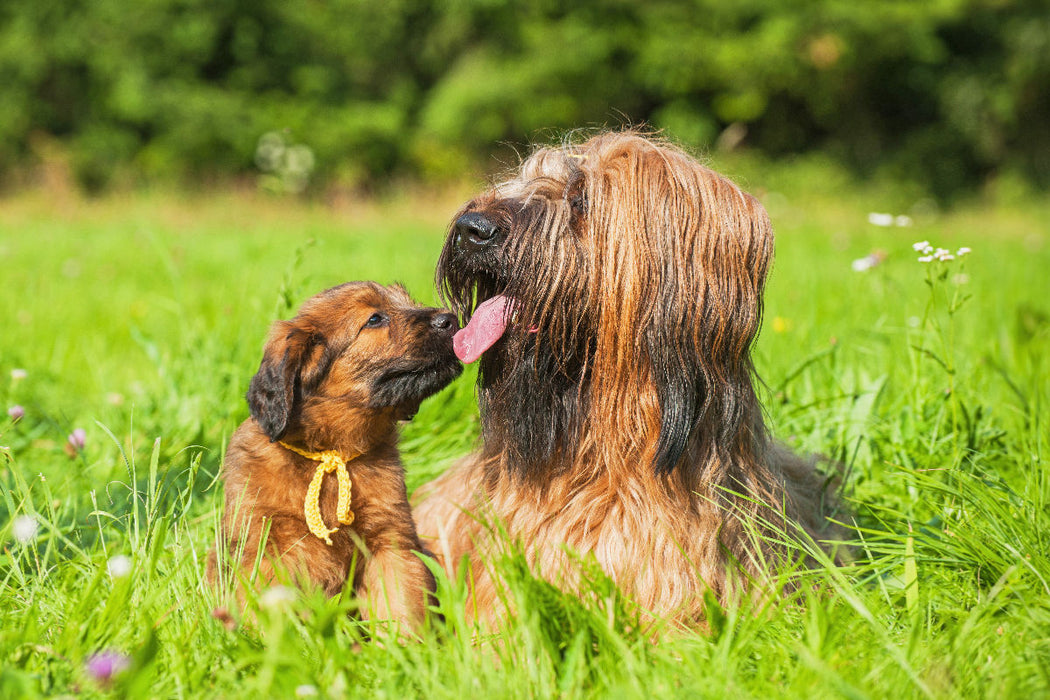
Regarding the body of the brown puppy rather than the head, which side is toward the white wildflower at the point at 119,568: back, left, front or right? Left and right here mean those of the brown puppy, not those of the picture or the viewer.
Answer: right

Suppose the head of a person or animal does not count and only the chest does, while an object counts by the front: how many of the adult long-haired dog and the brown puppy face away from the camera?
0

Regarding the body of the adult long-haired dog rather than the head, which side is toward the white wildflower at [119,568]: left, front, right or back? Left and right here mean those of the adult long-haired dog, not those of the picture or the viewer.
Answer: front

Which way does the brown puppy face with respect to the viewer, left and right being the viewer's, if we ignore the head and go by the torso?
facing the viewer and to the right of the viewer

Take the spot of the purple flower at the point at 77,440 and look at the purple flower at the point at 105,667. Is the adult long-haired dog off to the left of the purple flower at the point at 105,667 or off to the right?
left

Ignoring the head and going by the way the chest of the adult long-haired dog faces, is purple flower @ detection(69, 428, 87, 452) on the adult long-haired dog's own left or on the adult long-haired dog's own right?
on the adult long-haired dog's own right

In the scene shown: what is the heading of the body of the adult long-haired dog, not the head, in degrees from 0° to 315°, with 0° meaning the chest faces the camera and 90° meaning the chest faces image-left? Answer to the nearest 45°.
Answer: approximately 45°

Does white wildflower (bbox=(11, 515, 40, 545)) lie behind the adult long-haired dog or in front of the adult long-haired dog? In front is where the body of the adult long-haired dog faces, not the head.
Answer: in front

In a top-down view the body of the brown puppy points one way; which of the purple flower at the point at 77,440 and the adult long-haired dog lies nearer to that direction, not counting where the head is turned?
the adult long-haired dog

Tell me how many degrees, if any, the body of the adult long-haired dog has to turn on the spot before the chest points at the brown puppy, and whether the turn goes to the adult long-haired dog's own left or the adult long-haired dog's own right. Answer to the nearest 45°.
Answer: approximately 45° to the adult long-haired dog's own right
